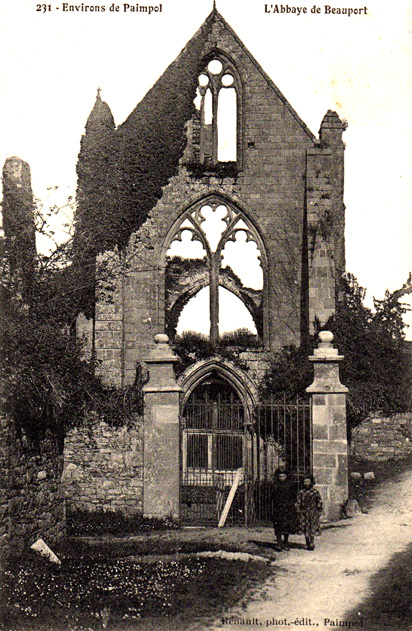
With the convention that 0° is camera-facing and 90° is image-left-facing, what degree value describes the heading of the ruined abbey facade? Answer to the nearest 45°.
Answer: approximately 0°

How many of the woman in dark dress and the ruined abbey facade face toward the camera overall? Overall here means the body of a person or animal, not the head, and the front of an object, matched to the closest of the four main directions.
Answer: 2

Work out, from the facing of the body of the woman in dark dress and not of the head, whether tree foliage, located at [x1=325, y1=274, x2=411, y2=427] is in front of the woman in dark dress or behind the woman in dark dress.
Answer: behind

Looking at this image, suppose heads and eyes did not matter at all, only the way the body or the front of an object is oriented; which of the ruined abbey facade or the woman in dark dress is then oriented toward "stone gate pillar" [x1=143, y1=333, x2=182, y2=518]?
the ruined abbey facade

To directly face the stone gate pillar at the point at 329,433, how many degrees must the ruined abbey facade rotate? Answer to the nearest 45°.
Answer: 0° — it already faces it
